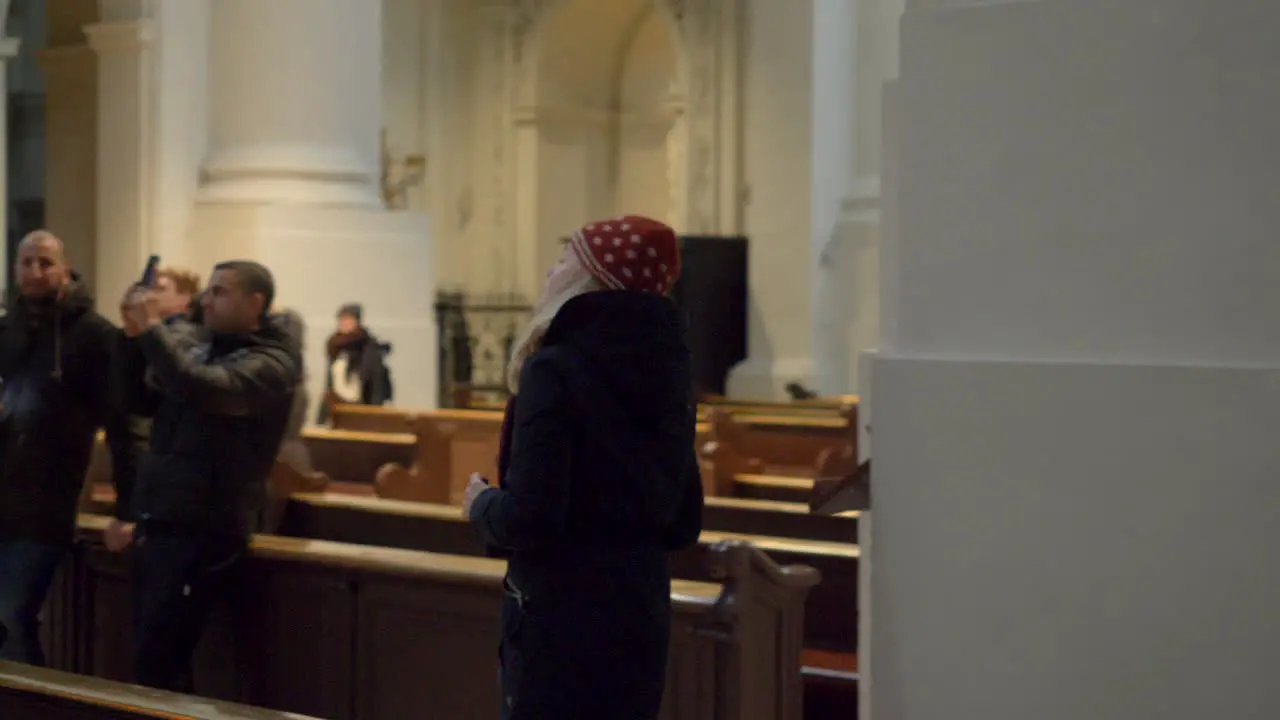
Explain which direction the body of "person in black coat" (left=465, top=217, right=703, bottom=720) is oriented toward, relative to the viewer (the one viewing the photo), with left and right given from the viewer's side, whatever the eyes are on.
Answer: facing away from the viewer and to the left of the viewer

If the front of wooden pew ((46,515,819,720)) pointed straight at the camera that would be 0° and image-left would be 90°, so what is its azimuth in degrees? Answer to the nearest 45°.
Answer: approximately 225°

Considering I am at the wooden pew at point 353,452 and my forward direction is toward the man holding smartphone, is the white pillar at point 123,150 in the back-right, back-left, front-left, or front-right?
back-right

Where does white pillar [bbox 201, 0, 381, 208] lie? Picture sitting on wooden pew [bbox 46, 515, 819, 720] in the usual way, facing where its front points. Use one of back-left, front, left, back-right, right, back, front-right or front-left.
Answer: front-left

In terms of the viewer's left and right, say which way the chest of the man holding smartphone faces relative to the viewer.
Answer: facing to the left of the viewer

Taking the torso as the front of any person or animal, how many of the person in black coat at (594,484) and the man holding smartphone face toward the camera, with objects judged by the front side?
0

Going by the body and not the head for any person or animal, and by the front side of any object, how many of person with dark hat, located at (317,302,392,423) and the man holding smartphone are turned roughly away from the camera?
0

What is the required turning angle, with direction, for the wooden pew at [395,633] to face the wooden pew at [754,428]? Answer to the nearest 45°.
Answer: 0° — it already faces it

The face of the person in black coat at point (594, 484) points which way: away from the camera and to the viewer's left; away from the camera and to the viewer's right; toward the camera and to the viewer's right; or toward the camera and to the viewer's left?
away from the camera and to the viewer's left

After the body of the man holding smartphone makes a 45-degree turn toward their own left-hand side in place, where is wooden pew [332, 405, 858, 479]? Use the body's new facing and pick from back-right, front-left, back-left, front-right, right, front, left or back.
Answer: back

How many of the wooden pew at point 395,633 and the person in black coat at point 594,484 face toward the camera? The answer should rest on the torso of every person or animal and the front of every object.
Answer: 0

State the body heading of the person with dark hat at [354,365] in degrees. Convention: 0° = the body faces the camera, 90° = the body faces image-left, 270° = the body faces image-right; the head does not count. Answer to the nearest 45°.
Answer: approximately 45°

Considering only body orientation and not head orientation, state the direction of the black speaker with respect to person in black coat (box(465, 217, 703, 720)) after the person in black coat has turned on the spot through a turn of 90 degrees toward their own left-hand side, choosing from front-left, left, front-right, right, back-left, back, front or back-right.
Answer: back-right

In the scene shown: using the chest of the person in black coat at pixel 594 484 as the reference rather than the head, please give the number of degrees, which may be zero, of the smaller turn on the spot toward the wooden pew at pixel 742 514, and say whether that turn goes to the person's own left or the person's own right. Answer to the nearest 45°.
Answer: approximately 45° to the person's own right

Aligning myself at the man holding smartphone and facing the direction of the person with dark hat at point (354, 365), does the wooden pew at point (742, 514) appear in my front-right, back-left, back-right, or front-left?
front-right
